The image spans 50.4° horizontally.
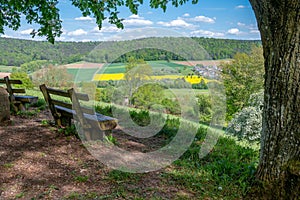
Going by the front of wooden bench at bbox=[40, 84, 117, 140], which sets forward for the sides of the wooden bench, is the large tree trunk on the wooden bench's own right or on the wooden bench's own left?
on the wooden bench's own right

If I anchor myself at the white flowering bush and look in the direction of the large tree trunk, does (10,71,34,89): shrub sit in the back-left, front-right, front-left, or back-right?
back-right

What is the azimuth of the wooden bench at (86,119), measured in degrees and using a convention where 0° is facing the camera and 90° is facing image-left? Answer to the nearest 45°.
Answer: approximately 225°

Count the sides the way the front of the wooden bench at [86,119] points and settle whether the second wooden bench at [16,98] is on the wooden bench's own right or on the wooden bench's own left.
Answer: on the wooden bench's own left

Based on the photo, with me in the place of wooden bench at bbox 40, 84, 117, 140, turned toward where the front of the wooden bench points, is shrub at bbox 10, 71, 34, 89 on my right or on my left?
on my left

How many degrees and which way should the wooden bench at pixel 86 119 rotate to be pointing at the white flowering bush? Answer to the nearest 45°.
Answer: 0° — it already faces it
